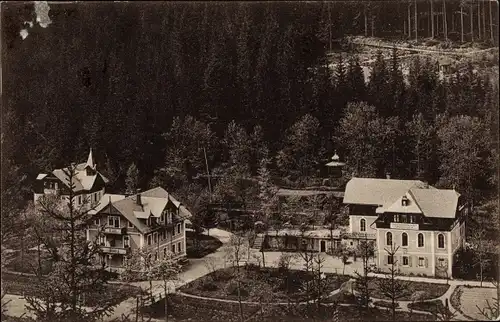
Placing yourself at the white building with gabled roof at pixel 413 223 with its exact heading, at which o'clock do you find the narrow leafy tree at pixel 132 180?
The narrow leafy tree is roughly at 3 o'clock from the white building with gabled roof.

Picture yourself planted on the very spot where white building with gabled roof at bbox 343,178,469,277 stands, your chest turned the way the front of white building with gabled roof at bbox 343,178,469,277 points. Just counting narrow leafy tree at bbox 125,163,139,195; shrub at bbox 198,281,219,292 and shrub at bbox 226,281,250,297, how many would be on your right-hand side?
3

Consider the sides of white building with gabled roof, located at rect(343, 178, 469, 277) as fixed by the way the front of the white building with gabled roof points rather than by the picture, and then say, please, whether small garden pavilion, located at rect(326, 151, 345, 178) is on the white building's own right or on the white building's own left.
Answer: on the white building's own right

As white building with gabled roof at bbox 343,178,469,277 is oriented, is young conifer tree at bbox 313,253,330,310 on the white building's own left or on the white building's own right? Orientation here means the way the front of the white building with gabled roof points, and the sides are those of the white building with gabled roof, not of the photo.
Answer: on the white building's own right

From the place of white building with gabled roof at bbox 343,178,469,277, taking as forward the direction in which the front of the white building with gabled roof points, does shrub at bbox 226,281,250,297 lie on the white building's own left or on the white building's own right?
on the white building's own right

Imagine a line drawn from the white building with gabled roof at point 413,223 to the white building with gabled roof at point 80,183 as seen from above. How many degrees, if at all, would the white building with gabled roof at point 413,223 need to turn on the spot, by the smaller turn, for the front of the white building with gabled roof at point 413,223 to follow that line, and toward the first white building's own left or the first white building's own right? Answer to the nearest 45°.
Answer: approximately 90° to the first white building's own right

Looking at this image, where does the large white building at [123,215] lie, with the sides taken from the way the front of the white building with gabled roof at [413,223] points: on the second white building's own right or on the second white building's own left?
on the second white building's own right

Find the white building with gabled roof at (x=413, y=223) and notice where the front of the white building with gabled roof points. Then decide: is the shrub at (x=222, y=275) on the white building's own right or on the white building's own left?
on the white building's own right

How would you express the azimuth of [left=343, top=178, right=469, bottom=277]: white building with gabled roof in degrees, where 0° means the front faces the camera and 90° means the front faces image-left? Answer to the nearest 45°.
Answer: approximately 0°

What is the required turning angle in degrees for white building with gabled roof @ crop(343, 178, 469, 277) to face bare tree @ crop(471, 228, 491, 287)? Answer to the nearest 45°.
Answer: approximately 90° to its left
